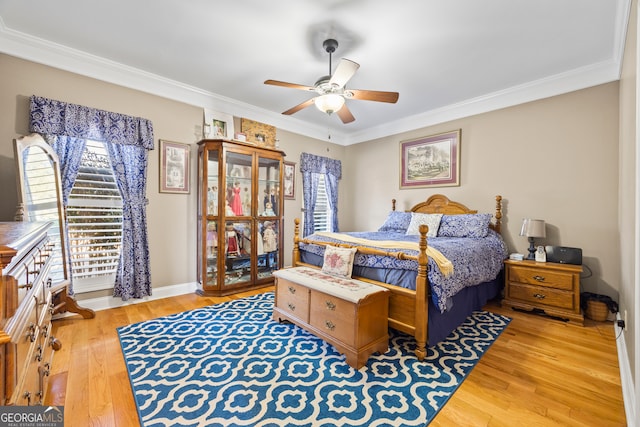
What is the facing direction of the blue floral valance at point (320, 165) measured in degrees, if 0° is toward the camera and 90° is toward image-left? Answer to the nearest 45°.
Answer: approximately 315°

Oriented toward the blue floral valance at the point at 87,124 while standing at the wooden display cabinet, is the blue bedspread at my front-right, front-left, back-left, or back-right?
back-left

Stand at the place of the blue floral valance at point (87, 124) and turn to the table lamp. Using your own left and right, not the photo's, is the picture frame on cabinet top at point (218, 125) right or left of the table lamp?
left

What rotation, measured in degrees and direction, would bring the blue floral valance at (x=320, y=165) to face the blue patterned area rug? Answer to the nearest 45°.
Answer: approximately 45° to its right

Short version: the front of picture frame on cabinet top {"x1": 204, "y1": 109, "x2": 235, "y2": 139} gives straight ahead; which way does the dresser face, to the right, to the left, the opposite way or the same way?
to the left

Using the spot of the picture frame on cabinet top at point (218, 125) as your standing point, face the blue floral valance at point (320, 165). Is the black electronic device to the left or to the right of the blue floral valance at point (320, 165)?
right

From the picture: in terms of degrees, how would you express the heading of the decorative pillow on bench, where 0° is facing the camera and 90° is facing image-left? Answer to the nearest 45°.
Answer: approximately 45°

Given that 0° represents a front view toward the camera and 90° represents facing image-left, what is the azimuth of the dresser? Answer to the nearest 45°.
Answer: approximately 270°

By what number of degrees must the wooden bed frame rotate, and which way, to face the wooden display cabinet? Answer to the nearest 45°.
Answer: approximately 90° to its right

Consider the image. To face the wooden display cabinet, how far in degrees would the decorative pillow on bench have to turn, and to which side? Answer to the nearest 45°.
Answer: approximately 90° to its right
